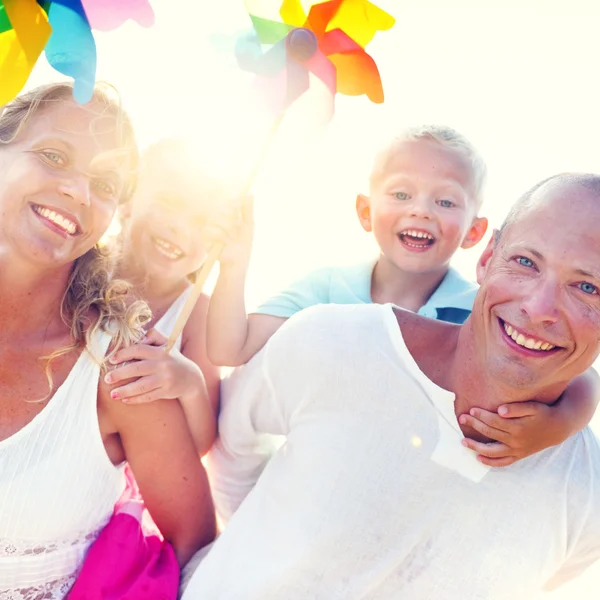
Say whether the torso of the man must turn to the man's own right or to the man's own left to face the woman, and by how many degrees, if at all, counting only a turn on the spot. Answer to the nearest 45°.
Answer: approximately 90° to the man's own right

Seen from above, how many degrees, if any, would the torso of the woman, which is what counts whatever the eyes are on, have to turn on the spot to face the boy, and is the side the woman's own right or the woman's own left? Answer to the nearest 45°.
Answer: approximately 135° to the woman's own left

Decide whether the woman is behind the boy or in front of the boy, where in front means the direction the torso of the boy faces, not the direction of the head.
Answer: in front

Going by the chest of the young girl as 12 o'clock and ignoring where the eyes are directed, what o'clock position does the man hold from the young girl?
The man is roughly at 11 o'clock from the young girl.

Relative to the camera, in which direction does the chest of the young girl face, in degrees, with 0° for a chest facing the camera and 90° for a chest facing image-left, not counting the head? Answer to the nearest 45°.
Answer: approximately 0°

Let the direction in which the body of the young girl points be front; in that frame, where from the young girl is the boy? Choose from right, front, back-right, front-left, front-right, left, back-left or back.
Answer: left
